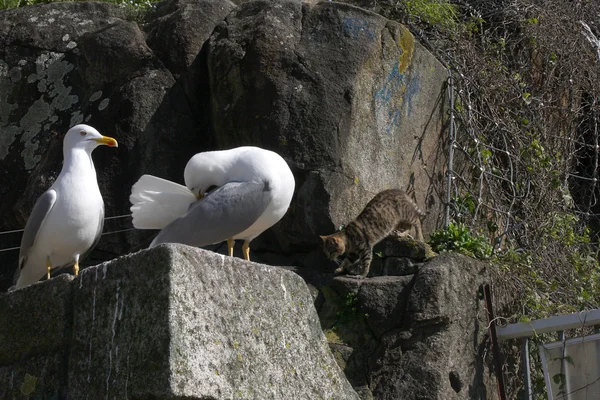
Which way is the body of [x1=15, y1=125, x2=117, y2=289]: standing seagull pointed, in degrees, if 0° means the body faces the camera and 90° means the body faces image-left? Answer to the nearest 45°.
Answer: approximately 315°

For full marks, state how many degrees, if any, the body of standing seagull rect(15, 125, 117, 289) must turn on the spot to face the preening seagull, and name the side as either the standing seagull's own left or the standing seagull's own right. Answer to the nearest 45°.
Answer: approximately 45° to the standing seagull's own left

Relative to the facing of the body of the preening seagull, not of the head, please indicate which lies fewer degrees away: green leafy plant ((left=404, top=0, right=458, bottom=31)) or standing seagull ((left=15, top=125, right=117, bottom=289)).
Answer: the green leafy plant

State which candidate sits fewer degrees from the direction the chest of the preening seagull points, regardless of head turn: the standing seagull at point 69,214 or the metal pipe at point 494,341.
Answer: the metal pipe

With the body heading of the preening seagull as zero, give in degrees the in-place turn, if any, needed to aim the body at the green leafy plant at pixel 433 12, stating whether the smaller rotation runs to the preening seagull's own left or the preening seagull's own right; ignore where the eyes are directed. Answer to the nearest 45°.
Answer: approximately 45° to the preening seagull's own left

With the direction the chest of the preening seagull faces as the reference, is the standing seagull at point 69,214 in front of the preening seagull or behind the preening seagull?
behind

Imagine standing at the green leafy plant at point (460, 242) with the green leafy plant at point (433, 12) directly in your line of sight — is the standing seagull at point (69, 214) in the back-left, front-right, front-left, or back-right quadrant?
back-left

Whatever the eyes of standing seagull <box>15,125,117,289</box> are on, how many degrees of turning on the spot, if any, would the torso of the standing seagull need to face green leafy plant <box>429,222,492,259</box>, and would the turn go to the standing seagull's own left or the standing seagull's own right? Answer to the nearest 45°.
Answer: approximately 45° to the standing seagull's own left

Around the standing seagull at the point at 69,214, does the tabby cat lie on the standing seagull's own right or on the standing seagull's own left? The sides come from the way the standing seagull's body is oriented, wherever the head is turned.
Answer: on the standing seagull's own left

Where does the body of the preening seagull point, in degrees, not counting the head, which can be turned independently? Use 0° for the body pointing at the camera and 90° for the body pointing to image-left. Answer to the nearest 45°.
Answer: approximately 270°
